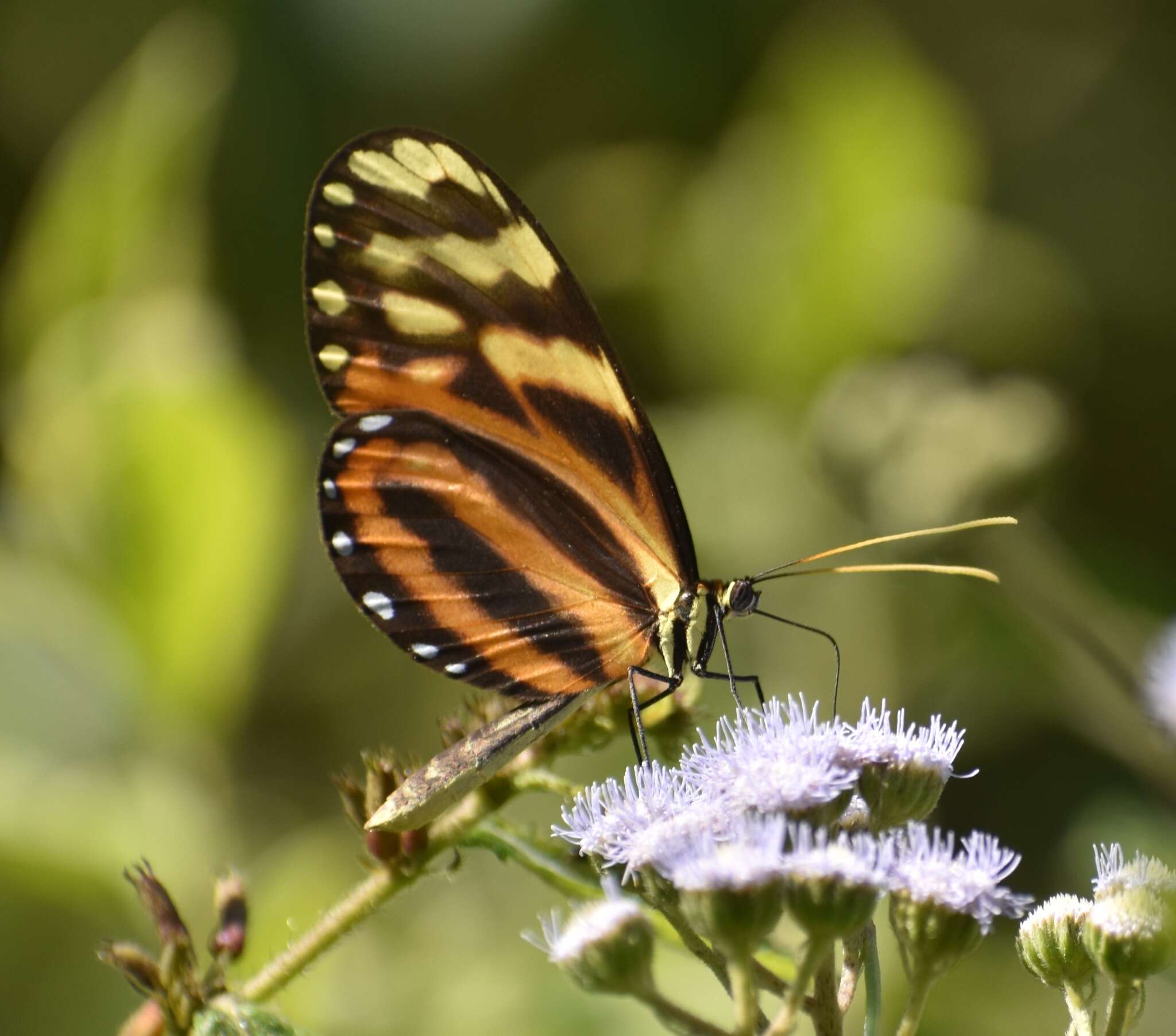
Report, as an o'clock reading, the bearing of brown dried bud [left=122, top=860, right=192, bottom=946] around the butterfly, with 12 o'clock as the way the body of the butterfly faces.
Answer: The brown dried bud is roughly at 6 o'clock from the butterfly.

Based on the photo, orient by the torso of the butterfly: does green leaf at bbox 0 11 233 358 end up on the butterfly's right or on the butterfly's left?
on the butterfly's left

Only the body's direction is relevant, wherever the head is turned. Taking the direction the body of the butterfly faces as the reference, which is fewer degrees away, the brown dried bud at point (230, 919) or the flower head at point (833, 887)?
the flower head

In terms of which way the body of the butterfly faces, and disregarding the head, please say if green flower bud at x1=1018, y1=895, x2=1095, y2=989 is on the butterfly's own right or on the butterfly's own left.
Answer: on the butterfly's own right

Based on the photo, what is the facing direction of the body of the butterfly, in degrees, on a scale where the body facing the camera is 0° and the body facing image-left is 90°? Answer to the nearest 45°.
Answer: approximately 270°

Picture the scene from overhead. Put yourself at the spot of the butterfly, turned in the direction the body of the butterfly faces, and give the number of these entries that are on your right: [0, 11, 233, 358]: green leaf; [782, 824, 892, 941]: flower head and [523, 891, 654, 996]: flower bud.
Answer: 2

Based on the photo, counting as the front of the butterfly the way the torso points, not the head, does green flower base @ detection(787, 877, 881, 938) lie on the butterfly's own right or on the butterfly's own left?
on the butterfly's own right
